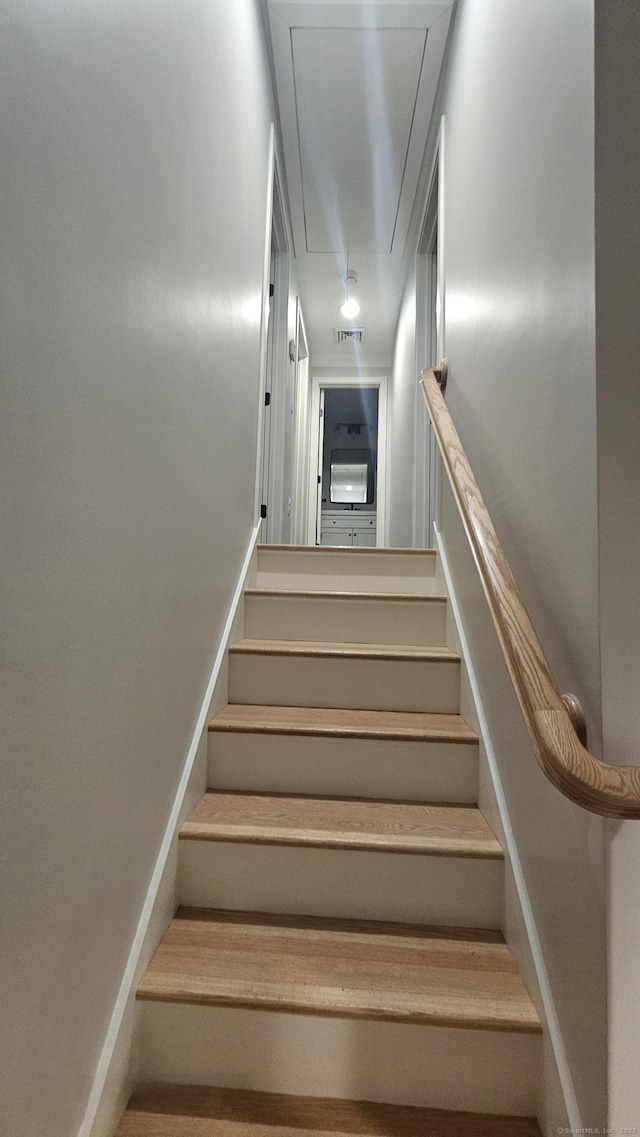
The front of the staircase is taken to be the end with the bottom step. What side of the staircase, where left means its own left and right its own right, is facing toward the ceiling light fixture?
back

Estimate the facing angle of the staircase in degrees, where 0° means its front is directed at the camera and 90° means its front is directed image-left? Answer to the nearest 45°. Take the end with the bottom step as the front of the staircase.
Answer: approximately 0°
